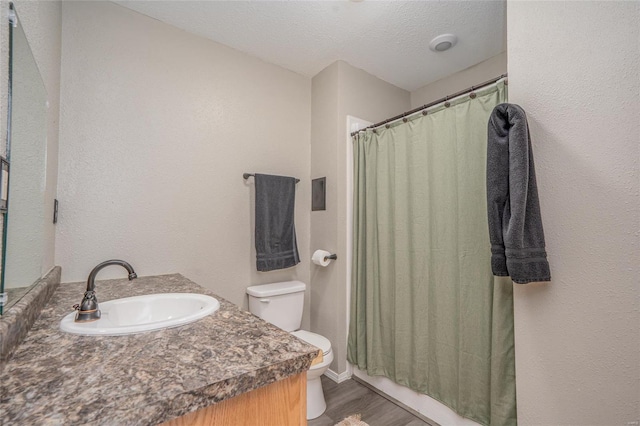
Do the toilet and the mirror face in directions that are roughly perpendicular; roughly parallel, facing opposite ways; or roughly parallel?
roughly perpendicular

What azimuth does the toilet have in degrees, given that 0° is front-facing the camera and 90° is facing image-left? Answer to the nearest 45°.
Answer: approximately 315°

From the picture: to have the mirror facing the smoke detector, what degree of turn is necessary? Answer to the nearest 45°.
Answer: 0° — it already faces it

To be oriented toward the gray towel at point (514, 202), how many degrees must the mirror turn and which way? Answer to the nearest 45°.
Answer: approximately 45° to its right

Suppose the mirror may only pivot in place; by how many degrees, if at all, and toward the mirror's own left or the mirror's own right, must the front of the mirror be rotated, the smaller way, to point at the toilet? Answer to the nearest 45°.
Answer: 0° — it already faces it

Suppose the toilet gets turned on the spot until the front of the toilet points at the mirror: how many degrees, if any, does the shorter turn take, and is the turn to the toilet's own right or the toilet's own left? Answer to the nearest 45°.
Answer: approximately 90° to the toilet's own right

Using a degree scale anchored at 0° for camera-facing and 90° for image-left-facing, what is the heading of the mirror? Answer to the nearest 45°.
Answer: approximately 270°
